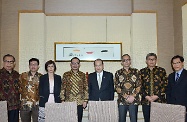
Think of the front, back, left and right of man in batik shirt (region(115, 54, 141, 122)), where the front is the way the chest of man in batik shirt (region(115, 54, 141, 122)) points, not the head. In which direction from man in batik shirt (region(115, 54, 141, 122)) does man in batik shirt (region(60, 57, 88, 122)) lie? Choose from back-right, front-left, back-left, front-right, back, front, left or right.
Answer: right

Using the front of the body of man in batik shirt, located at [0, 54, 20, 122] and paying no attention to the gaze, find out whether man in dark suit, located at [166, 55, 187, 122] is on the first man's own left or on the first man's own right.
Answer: on the first man's own left

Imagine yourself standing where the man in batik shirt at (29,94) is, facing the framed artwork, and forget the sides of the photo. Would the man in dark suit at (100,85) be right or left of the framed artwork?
right

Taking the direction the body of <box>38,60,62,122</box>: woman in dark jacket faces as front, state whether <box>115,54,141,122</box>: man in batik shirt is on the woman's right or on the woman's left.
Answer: on the woman's left

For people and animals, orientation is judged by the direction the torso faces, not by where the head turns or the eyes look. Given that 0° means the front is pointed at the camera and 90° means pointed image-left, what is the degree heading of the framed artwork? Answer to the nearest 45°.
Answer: approximately 0°

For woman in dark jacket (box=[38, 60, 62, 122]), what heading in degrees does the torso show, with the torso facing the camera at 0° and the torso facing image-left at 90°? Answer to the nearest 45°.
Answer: approximately 0°
